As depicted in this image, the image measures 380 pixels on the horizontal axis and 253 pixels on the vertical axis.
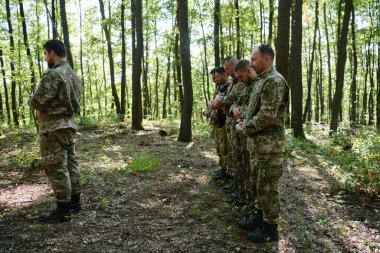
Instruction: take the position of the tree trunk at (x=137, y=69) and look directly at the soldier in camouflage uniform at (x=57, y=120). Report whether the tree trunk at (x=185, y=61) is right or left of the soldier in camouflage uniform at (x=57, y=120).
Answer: left

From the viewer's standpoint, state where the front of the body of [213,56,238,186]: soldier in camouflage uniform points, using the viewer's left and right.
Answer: facing to the left of the viewer

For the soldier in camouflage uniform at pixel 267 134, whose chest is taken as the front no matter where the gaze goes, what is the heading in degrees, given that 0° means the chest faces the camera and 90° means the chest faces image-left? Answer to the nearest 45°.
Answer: approximately 90°

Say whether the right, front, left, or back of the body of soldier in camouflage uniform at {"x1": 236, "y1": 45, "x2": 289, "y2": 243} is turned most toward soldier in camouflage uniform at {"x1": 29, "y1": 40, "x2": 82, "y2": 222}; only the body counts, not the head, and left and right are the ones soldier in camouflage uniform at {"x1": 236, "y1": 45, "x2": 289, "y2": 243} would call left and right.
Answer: front

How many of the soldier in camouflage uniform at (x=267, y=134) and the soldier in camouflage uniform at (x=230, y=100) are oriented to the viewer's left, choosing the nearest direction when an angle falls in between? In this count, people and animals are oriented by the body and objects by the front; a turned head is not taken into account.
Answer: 2

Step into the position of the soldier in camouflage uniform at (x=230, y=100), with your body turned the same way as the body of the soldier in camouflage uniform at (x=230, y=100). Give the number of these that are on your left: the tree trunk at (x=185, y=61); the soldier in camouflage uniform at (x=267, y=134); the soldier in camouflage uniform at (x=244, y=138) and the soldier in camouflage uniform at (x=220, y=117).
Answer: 2

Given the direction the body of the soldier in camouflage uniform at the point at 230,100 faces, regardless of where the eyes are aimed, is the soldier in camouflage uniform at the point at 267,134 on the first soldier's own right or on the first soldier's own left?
on the first soldier's own left

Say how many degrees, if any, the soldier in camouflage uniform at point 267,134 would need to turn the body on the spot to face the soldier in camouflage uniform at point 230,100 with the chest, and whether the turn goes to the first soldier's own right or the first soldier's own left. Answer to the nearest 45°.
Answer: approximately 90° to the first soldier's own right

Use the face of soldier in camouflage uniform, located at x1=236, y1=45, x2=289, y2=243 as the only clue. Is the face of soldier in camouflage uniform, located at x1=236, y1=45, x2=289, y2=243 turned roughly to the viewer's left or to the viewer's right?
to the viewer's left

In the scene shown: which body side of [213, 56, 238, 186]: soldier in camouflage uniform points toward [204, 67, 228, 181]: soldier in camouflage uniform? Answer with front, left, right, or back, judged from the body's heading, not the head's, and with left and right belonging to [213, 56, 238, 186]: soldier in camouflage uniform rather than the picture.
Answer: right

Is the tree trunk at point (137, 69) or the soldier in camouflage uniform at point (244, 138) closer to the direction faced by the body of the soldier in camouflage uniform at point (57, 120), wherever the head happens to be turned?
the tree trunk

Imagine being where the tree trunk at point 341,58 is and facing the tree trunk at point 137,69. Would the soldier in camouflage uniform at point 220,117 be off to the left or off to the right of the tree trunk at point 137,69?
left
